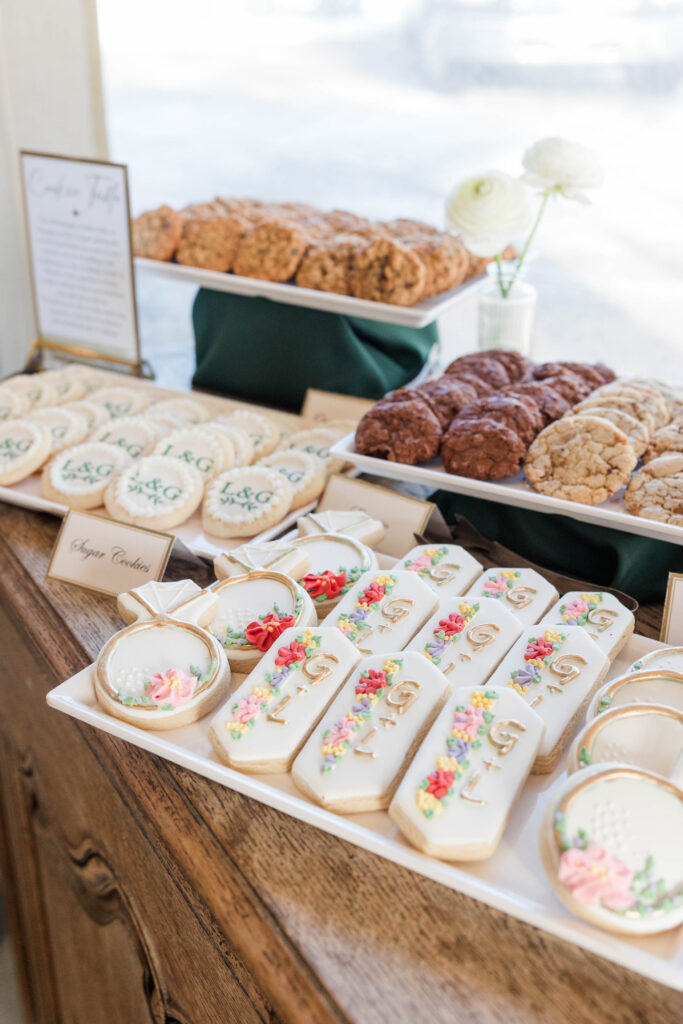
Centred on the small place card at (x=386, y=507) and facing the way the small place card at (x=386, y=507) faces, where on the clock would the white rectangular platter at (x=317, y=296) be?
The white rectangular platter is roughly at 4 o'clock from the small place card.

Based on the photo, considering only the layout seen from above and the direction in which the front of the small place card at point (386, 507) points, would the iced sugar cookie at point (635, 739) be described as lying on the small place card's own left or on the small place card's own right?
on the small place card's own left

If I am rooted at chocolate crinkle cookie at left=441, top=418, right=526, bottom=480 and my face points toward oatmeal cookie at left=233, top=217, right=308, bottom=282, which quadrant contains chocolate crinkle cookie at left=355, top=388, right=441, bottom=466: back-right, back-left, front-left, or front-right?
front-left

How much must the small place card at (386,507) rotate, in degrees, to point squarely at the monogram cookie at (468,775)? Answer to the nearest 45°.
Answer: approximately 45° to its left

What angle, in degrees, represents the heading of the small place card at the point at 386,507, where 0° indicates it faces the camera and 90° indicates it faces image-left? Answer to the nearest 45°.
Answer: approximately 45°
